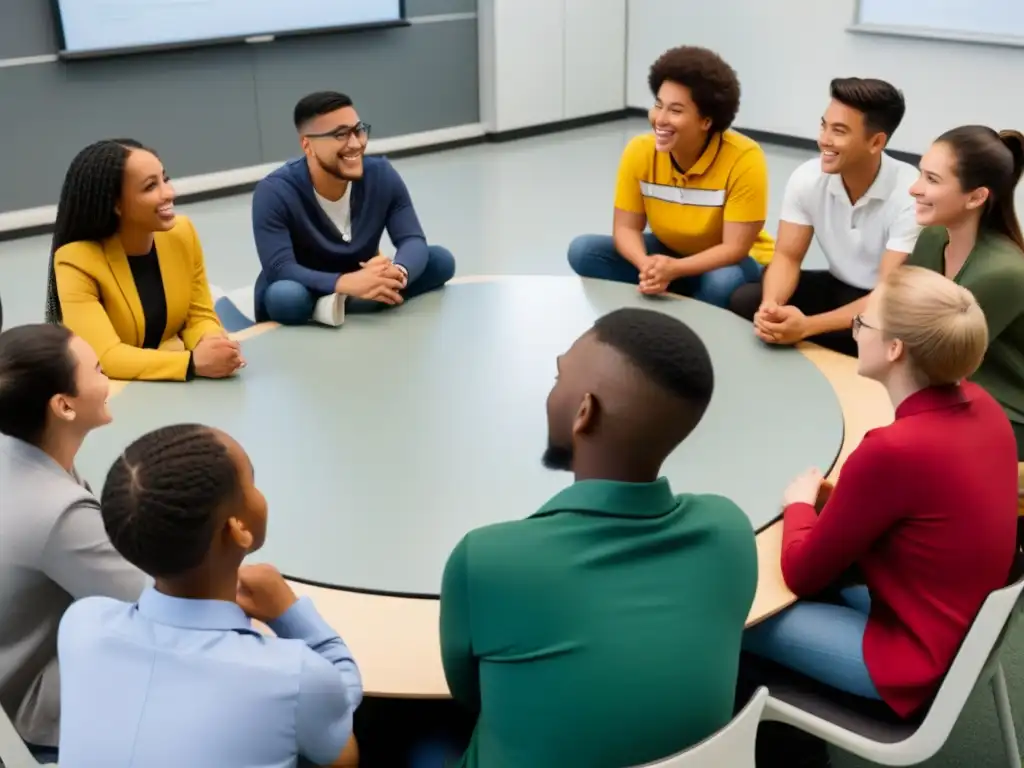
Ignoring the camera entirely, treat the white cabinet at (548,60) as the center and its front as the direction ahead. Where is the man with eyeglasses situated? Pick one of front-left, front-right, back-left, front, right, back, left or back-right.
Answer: front-right

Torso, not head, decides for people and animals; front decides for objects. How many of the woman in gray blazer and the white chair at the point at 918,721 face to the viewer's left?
1

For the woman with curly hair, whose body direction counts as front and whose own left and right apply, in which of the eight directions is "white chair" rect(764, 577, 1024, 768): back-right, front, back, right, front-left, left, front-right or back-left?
front-left

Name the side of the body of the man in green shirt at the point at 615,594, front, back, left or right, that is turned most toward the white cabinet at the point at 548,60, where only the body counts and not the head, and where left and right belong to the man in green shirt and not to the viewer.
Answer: front

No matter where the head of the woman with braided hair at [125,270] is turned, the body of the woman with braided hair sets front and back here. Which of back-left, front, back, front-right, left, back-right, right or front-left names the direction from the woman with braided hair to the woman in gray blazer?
front-right

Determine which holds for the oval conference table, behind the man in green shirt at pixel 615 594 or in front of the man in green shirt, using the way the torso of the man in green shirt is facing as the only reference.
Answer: in front

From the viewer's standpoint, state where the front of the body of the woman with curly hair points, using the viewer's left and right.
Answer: facing the viewer and to the left of the viewer

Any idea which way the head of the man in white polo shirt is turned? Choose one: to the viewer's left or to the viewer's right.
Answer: to the viewer's left

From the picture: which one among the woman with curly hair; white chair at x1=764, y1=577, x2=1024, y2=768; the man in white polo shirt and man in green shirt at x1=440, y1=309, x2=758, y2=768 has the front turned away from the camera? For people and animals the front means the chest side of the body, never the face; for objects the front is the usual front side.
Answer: the man in green shirt

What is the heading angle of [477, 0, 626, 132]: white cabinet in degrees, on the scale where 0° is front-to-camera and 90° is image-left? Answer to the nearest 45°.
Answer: approximately 315°

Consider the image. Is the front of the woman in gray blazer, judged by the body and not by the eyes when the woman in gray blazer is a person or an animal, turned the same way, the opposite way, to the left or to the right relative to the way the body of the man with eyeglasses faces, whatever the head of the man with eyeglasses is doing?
to the left

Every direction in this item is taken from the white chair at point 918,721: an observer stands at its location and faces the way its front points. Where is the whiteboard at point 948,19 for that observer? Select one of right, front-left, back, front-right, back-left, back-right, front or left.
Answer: right

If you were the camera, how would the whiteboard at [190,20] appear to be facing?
facing the viewer and to the right of the viewer
